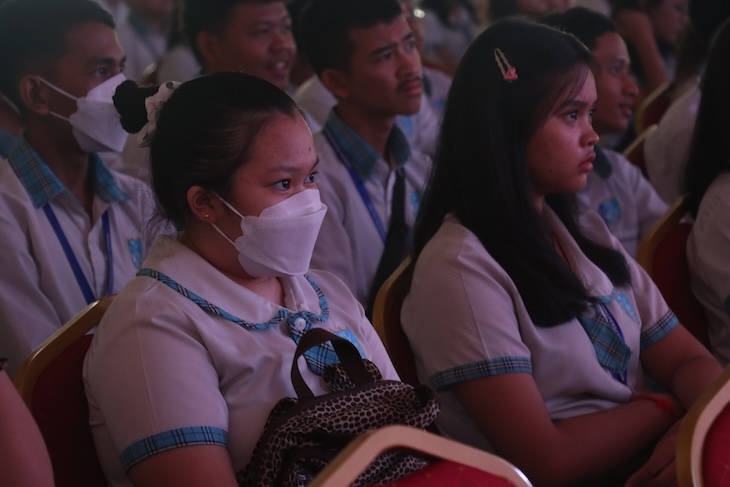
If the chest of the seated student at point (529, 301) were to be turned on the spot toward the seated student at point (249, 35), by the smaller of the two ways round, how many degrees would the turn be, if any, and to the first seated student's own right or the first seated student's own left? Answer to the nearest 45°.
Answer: approximately 180°

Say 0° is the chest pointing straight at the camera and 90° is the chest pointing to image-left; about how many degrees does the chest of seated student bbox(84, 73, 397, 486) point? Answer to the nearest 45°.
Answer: approximately 315°

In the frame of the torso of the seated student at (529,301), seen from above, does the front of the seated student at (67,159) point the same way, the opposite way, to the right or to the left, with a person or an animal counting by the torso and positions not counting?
the same way

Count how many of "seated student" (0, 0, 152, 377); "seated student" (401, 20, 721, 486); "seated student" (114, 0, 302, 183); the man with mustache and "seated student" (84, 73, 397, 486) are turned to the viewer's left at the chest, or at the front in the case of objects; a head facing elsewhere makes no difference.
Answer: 0

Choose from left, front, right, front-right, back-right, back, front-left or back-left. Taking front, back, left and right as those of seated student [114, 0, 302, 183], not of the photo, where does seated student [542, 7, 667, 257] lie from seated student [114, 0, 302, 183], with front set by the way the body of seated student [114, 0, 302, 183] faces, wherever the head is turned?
front

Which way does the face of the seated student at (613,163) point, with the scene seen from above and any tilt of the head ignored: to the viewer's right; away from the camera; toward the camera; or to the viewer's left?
to the viewer's right

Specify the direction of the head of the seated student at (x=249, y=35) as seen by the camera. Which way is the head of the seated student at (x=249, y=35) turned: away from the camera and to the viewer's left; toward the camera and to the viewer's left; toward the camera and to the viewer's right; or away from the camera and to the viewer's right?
toward the camera and to the viewer's right

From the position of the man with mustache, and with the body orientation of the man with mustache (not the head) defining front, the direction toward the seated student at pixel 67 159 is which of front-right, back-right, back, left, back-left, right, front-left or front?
right

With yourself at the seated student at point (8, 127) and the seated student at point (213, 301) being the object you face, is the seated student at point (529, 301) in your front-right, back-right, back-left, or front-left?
front-left

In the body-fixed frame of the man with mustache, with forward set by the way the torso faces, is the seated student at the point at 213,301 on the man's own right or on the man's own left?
on the man's own right

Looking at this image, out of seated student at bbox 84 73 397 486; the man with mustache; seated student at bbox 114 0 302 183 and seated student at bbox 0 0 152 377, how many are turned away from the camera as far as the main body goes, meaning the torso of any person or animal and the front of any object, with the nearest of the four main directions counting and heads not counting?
0

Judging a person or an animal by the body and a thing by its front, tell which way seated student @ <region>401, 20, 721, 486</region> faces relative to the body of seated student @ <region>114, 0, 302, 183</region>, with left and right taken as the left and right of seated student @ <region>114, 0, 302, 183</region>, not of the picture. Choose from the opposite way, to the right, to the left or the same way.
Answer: the same way

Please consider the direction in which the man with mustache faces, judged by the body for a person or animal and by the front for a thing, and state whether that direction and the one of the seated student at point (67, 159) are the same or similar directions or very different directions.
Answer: same or similar directions

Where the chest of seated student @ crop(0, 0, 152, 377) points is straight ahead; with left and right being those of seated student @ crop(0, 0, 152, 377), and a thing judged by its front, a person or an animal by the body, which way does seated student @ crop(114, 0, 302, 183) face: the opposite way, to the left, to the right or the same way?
the same way

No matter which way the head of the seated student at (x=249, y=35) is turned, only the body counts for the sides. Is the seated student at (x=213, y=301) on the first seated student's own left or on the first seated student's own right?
on the first seated student's own right
